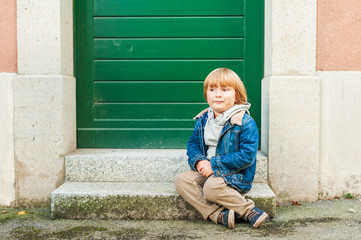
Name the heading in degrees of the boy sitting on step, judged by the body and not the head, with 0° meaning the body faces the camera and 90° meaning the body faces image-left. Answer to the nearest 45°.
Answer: approximately 45°

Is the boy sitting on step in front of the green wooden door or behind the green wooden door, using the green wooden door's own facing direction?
in front

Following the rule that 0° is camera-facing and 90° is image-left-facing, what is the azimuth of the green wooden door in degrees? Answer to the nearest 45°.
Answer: approximately 0°

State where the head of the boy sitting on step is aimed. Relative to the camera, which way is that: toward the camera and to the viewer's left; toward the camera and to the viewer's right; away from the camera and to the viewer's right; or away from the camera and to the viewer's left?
toward the camera and to the viewer's left

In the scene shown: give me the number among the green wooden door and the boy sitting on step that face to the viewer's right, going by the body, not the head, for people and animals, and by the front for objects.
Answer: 0
